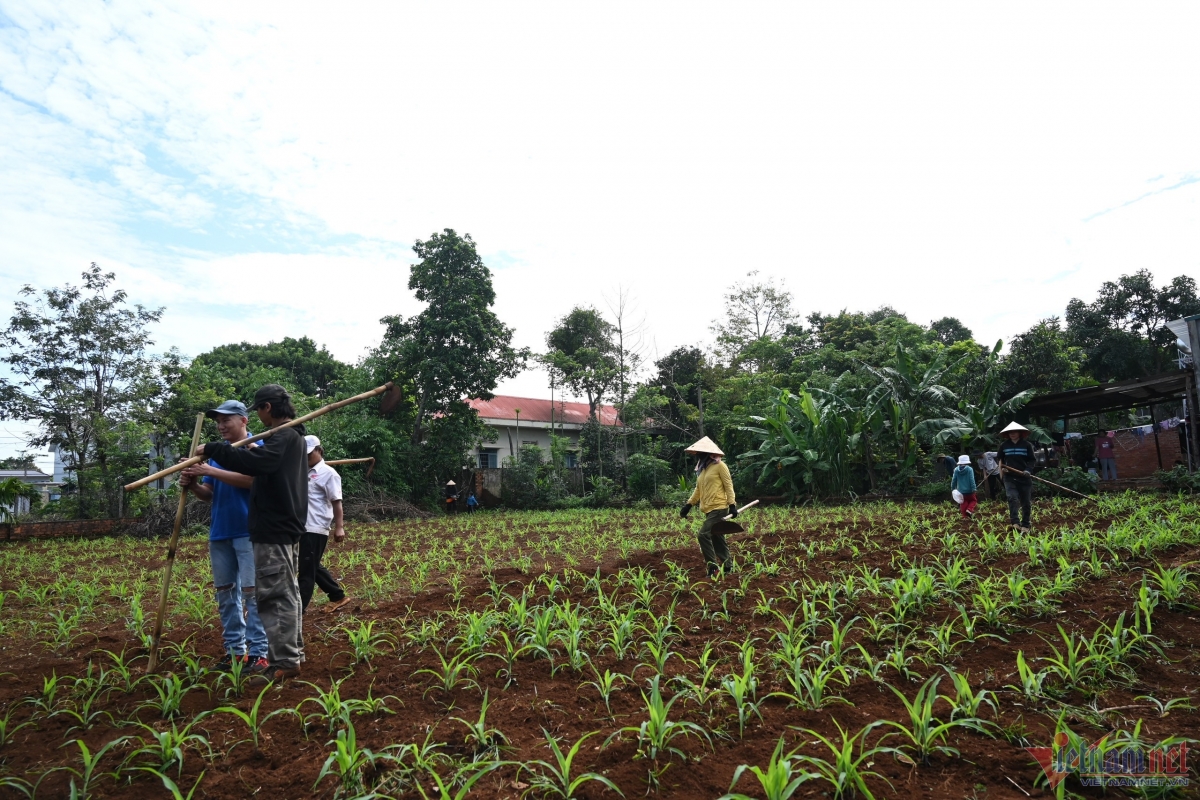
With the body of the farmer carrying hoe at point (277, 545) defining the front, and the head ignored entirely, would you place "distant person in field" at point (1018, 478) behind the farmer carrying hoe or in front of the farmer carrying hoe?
behind

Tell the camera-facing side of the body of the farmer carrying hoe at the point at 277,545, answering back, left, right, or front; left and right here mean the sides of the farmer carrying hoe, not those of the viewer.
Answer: left

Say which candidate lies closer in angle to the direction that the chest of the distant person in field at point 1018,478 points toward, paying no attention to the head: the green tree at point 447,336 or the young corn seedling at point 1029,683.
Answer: the young corn seedling

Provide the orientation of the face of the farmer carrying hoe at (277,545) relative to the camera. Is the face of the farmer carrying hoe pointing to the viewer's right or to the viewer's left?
to the viewer's left
